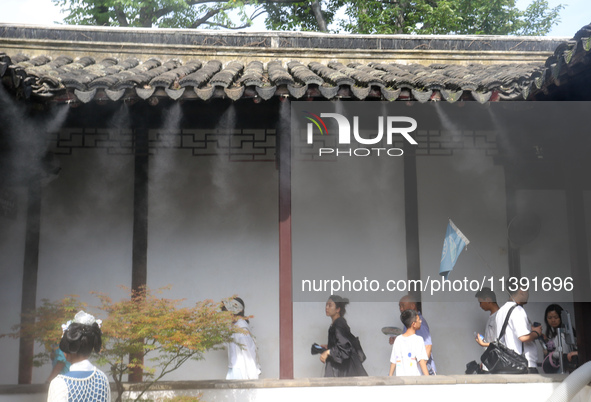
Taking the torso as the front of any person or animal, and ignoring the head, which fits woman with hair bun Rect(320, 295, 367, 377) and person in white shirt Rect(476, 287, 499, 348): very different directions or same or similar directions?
same or similar directions

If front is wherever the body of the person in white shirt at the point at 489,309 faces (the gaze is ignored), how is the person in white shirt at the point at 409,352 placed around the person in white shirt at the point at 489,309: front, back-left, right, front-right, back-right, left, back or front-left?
front-left

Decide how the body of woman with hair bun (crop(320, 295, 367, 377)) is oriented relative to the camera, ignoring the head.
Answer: to the viewer's left

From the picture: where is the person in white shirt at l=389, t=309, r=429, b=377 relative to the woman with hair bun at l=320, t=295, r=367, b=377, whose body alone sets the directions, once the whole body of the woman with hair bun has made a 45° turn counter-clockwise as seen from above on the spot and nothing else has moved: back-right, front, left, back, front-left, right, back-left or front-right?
left

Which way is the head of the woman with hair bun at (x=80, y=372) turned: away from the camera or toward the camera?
away from the camera

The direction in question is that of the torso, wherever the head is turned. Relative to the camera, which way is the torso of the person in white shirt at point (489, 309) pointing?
to the viewer's left
